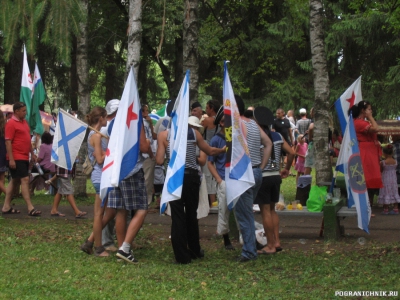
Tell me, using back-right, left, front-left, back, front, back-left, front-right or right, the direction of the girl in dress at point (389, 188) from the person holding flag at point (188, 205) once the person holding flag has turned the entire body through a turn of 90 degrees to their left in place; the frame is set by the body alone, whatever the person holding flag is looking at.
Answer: back-right

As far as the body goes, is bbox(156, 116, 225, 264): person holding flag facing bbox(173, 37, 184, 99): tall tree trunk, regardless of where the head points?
yes

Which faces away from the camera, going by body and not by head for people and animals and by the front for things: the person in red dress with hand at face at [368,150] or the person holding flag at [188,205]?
the person holding flag at [188,205]

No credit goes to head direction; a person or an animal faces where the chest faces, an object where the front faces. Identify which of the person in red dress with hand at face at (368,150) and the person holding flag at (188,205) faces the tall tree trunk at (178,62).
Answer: the person holding flag at (188,205)

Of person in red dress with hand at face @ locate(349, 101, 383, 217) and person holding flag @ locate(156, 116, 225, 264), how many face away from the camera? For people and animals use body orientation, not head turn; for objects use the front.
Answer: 1

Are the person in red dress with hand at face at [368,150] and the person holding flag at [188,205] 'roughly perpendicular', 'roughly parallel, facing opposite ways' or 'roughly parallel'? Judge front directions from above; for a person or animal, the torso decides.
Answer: roughly perpendicular

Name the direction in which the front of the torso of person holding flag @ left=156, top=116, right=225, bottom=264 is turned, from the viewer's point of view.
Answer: away from the camera
